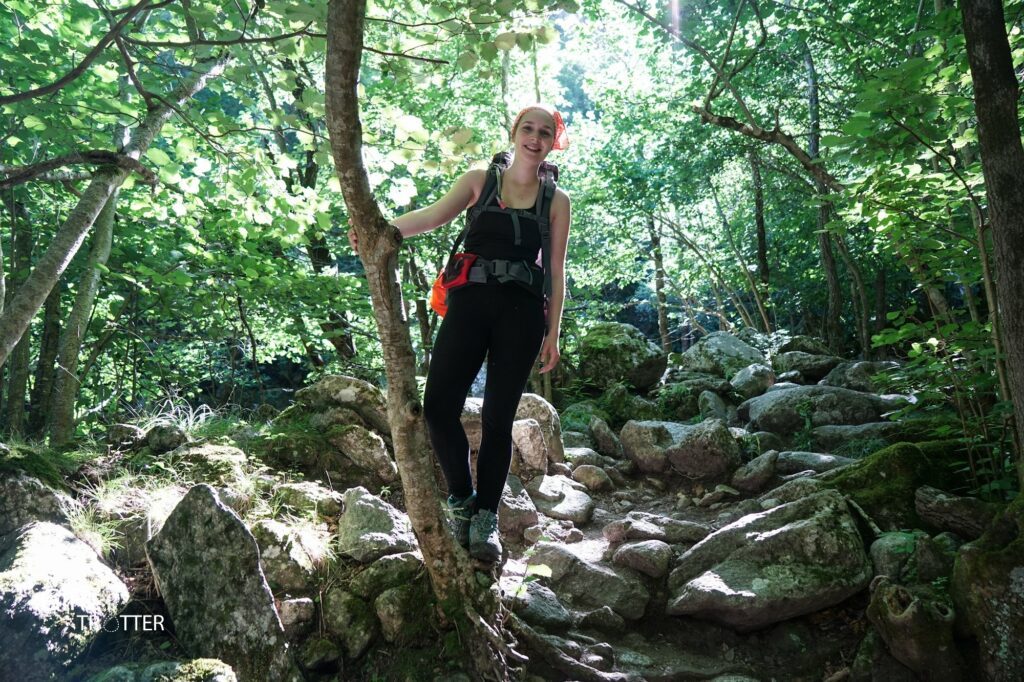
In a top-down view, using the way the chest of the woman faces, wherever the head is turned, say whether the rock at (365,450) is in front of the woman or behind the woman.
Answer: behind

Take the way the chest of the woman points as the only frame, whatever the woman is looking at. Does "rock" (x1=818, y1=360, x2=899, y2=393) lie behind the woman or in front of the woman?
behind

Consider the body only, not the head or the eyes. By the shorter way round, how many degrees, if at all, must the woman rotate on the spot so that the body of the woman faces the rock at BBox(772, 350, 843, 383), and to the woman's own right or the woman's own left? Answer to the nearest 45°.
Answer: approximately 135° to the woman's own left

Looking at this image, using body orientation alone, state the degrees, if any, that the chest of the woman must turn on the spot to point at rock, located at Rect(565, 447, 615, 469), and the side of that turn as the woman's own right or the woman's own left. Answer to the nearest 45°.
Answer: approximately 180°

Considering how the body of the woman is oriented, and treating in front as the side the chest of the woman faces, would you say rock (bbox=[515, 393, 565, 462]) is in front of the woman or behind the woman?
behind

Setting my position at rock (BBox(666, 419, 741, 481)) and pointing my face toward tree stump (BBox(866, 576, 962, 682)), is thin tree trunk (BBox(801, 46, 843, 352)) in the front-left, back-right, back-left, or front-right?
back-left

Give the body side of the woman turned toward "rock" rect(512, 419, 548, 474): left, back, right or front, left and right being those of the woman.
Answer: back

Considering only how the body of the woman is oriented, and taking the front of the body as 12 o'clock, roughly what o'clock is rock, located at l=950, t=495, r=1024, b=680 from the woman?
The rock is roughly at 9 o'clock from the woman.

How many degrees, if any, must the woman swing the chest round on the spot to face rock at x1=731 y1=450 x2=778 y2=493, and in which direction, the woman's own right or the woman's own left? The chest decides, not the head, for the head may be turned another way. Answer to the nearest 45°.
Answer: approximately 135° to the woman's own left

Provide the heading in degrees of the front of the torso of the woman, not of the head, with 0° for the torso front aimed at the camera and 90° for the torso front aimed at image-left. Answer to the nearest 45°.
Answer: approximately 0°

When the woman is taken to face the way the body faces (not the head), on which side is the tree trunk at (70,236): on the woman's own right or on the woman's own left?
on the woman's own right
